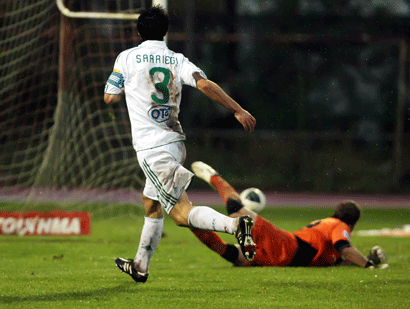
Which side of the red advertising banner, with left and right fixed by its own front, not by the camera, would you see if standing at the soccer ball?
left

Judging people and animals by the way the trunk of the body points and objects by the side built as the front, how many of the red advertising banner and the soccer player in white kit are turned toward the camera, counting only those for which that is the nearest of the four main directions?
1

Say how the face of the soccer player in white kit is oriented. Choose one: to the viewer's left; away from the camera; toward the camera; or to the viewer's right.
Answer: away from the camera

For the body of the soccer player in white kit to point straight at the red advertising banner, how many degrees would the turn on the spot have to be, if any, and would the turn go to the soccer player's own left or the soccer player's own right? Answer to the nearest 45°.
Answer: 0° — they already face it

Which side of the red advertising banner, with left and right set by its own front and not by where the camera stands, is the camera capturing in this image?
front

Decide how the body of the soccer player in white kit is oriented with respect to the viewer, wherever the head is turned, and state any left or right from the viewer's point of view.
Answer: facing away from the viewer and to the left of the viewer

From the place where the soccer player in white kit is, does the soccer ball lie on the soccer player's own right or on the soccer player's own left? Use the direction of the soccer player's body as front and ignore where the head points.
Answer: on the soccer player's own right

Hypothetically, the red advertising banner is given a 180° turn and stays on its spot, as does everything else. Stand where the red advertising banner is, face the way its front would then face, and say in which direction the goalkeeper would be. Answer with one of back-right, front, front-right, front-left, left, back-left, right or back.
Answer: back-right
